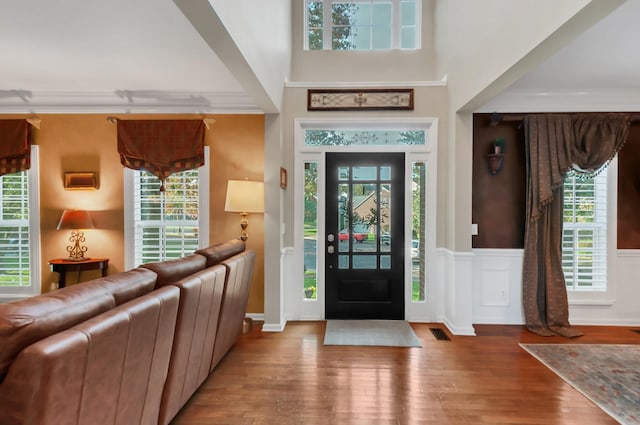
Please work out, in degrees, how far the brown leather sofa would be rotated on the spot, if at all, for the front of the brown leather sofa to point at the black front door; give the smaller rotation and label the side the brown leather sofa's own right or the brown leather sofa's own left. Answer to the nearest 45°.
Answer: approximately 90° to the brown leather sofa's own right

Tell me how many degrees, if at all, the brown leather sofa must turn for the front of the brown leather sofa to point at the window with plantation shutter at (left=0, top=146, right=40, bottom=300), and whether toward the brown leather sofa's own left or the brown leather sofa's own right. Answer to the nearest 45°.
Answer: approximately 45° to the brown leather sofa's own right

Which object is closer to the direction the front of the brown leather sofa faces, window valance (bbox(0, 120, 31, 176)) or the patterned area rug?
the window valance

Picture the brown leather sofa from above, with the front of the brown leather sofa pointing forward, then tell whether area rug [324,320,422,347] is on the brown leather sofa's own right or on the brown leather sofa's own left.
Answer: on the brown leather sofa's own right

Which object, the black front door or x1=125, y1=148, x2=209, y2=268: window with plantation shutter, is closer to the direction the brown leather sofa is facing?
the window with plantation shutter

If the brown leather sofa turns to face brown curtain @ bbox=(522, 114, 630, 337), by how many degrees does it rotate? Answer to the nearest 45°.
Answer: approximately 135° to its right

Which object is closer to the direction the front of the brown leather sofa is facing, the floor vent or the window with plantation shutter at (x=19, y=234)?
the window with plantation shutter

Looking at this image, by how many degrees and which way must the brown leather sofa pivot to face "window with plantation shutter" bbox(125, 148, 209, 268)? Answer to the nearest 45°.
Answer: approximately 45° to its right

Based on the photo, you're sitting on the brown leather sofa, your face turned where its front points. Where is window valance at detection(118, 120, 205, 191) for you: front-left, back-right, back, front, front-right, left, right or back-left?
front-right

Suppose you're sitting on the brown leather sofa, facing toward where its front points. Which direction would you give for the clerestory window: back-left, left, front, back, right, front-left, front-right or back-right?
right
